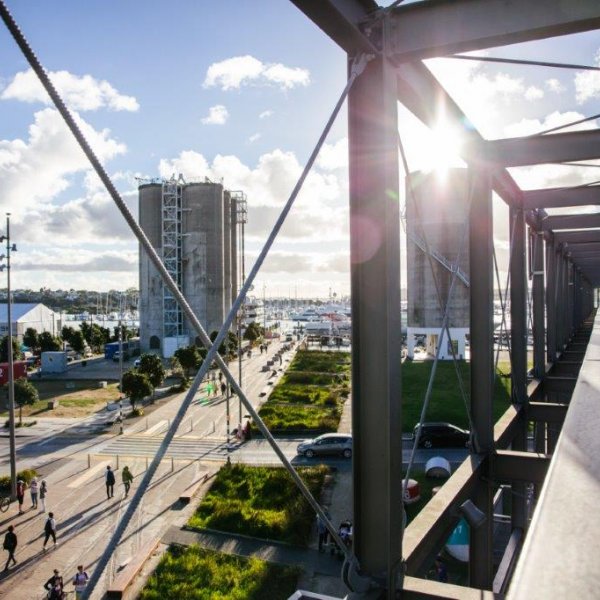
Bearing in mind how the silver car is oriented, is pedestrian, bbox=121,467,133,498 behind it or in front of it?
in front

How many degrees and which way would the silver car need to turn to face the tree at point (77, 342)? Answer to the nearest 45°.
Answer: approximately 45° to its right

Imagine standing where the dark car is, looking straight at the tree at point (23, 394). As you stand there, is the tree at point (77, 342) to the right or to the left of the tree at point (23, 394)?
right

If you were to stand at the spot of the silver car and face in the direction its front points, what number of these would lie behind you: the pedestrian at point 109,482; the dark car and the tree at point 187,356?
1

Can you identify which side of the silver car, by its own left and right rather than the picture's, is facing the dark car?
back

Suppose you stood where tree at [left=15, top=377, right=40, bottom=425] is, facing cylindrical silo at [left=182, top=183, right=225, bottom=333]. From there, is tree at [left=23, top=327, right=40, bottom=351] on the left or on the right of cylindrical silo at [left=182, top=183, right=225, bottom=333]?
left

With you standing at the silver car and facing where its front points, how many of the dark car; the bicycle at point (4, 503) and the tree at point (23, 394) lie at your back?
1

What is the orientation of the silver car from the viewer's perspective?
to the viewer's left

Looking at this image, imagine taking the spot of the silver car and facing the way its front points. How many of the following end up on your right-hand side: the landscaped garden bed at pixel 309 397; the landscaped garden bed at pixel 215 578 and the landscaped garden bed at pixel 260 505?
1

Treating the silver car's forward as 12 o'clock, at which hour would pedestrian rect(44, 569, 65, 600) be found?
The pedestrian is roughly at 10 o'clock from the silver car.
